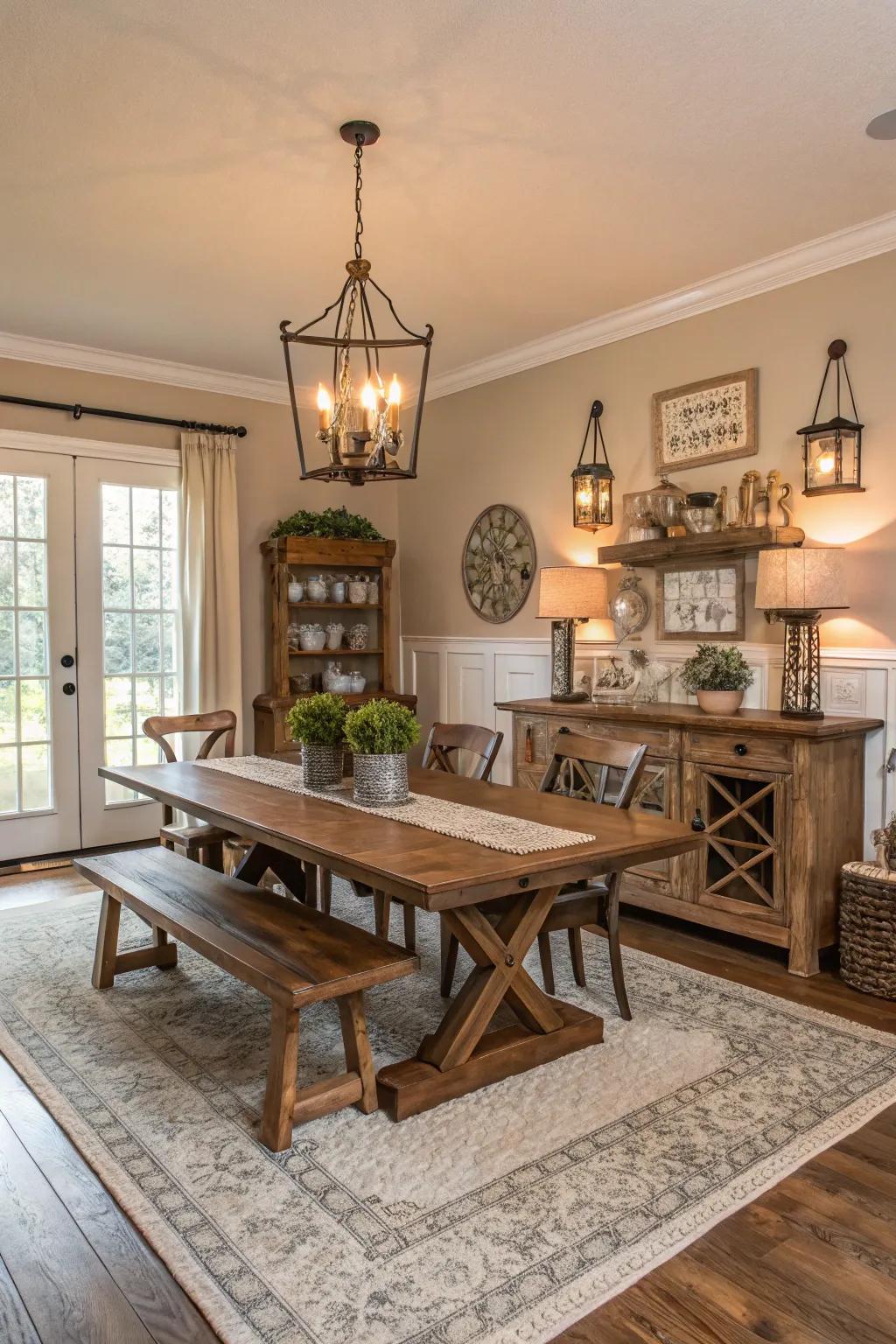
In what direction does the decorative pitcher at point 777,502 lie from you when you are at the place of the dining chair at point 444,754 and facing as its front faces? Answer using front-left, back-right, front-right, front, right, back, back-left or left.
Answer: back-left

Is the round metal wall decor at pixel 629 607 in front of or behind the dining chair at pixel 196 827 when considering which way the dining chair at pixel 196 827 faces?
in front

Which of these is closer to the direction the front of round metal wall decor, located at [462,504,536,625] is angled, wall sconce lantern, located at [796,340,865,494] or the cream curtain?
the cream curtain

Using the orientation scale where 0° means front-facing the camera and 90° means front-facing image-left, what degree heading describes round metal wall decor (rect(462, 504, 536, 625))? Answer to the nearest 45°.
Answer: approximately 45°

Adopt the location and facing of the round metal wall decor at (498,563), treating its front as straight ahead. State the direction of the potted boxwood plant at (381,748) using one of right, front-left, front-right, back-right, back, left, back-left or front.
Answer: front-left

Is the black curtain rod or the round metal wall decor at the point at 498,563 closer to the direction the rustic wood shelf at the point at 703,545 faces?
the black curtain rod

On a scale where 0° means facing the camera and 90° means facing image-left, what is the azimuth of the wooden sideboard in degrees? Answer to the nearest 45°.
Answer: approximately 45°

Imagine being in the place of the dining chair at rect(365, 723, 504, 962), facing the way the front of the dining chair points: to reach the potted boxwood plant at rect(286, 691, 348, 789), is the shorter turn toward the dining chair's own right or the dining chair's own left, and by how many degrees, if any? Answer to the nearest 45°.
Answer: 0° — it already faces it

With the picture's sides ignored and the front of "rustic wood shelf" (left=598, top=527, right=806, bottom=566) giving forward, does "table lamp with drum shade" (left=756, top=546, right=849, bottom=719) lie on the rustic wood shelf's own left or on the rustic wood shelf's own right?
on the rustic wood shelf's own left

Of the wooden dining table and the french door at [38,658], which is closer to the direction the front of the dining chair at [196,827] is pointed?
the wooden dining table

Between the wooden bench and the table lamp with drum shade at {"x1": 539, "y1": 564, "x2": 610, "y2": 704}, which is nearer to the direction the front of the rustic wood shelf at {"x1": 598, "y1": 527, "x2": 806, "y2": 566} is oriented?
the wooden bench

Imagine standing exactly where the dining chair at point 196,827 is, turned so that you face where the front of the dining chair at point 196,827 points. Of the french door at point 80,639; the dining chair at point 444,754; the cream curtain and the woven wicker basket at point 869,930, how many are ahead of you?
2

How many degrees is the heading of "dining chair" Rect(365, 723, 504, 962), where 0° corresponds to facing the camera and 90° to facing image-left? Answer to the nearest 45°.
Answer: approximately 45°

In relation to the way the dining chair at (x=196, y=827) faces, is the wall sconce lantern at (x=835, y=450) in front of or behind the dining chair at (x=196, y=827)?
in front
